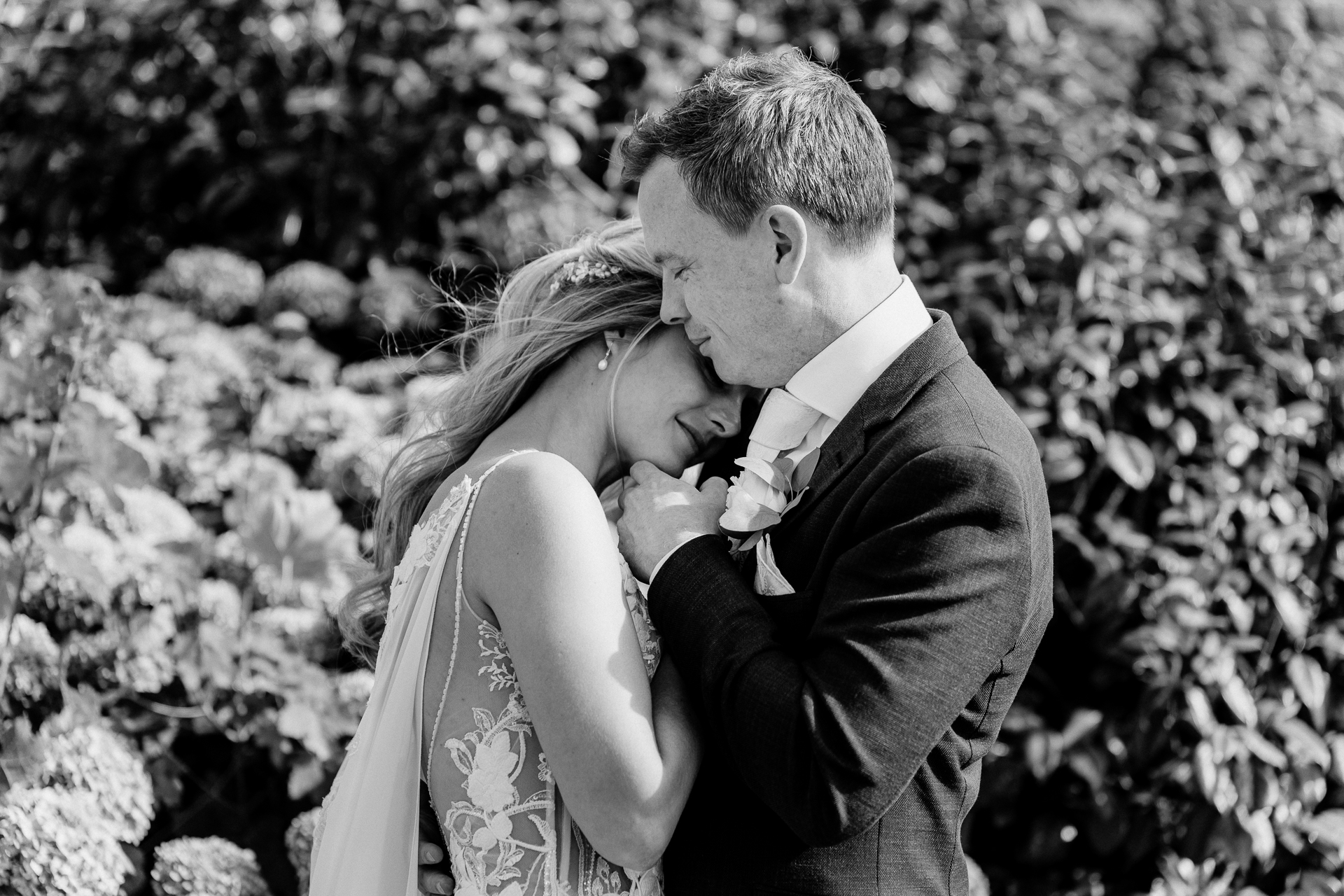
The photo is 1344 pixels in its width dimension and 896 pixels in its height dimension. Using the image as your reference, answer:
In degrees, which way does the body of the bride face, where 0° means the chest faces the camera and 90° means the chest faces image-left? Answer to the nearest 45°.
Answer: approximately 270°

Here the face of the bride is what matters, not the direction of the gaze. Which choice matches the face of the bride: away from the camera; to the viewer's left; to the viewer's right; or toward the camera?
to the viewer's right

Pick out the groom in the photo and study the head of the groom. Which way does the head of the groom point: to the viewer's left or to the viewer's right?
to the viewer's left

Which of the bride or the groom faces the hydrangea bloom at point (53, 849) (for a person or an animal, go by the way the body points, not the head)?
the groom

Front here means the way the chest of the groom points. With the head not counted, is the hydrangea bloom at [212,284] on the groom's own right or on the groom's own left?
on the groom's own right

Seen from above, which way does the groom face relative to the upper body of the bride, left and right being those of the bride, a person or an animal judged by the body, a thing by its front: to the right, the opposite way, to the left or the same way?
the opposite way

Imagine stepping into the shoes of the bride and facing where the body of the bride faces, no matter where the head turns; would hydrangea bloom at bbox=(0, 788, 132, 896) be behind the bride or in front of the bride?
behind

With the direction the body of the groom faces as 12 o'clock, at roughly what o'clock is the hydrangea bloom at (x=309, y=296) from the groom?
The hydrangea bloom is roughly at 2 o'clock from the groom.

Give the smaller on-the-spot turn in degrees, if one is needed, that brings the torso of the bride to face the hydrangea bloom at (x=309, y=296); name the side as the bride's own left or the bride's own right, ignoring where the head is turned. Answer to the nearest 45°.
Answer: approximately 90° to the bride's own left

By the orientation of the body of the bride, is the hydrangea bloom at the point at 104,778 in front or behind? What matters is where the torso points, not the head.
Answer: behind

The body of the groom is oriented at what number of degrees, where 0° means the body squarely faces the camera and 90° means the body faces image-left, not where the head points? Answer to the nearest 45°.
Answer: approximately 90°

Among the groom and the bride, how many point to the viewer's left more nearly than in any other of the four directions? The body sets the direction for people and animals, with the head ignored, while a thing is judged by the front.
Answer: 1
